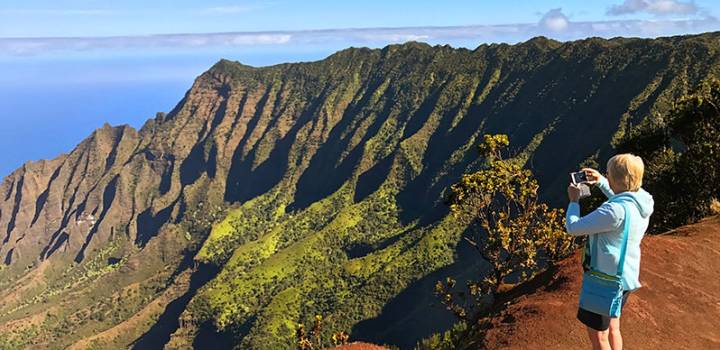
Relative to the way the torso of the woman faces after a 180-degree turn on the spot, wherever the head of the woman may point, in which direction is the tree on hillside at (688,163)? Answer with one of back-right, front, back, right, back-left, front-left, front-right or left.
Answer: back-left

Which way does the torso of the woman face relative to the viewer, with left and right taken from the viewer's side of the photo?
facing away from the viewer and to the left of the viewer

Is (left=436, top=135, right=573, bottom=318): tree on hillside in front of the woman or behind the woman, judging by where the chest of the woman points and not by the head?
in front

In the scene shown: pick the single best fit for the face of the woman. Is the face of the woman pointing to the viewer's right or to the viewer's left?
to the viewer's left
